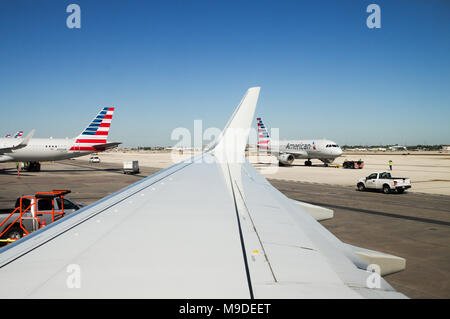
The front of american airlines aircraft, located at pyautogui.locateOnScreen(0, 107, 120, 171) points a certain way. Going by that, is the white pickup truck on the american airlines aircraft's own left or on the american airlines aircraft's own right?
on the american airlines aircraft's own left

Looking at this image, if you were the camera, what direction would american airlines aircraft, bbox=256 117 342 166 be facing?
facing the viewer and to the right of the viewer

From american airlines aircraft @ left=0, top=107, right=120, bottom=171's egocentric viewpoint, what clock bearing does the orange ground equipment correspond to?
The orange ground equipment is roughly at 9 o'clock from the american airlines aircraft.

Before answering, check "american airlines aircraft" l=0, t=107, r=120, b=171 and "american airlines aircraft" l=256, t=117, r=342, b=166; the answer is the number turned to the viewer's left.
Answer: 1

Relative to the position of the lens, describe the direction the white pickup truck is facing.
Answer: facing away from the viewer and to the left of the viewer

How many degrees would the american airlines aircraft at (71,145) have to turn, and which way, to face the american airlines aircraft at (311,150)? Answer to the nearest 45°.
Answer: approximately 180°

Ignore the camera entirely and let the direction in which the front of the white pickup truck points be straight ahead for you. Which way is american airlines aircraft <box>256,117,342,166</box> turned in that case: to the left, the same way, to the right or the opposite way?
the opposite way

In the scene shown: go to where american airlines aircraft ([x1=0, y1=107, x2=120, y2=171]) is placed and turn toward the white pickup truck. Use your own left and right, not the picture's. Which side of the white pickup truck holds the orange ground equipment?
right

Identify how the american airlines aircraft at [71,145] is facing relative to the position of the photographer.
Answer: facing to the left of the viewer
